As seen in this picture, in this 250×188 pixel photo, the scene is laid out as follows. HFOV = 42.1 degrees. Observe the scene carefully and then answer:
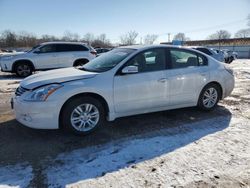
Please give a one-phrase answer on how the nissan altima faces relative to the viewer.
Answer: facing the viewer and to the left of the viewer

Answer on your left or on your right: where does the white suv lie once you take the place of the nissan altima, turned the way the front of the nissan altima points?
on your right
